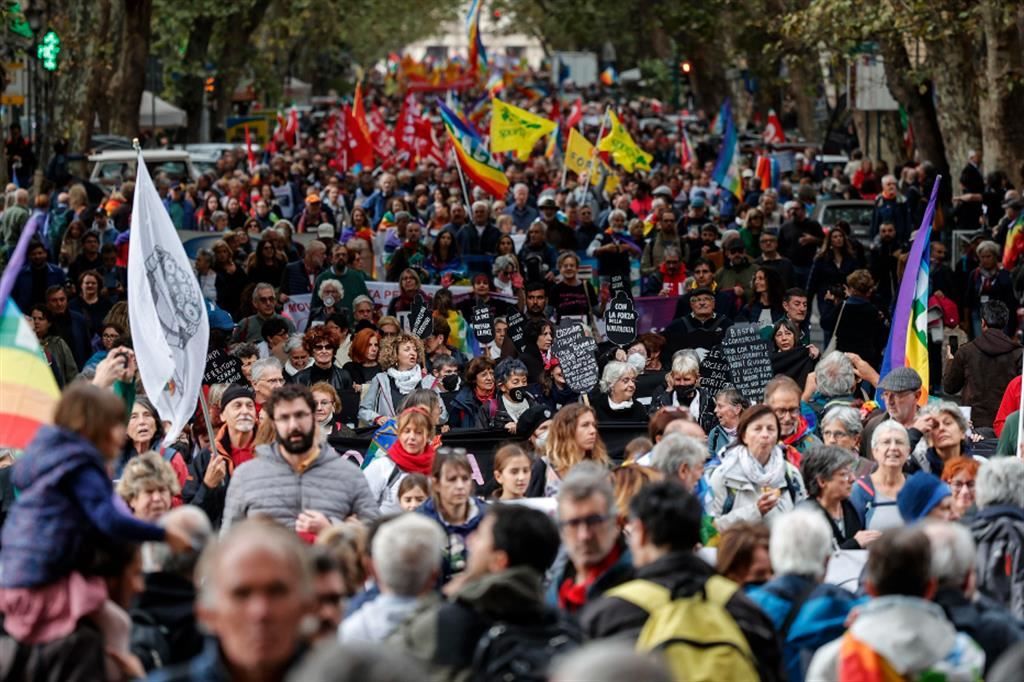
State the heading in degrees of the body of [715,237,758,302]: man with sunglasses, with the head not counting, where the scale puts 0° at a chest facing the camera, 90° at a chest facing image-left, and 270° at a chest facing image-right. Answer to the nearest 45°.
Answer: approximately 0°

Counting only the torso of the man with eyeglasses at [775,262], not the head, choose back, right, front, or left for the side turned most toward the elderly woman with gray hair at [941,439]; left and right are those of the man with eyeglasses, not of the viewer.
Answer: front

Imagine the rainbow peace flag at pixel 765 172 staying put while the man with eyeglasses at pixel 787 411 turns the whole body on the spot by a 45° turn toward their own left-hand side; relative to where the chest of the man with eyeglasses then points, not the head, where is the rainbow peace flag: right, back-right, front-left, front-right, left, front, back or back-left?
back-left

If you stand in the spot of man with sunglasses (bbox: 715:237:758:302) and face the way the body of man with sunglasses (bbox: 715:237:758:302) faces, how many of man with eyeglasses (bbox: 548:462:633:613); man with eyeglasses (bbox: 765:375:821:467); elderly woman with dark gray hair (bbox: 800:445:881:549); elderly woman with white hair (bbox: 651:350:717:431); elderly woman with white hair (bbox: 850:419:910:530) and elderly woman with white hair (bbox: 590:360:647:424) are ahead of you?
6

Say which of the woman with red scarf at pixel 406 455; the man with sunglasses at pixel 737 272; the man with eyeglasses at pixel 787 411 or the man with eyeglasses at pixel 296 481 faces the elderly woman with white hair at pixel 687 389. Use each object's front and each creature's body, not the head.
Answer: the man with sunglasses at pixel 737 272

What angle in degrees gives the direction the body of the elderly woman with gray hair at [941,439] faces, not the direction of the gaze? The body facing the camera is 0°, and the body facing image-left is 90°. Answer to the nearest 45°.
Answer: approximately 45°

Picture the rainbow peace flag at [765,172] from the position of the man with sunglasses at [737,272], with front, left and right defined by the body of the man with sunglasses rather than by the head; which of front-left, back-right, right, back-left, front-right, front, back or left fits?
back

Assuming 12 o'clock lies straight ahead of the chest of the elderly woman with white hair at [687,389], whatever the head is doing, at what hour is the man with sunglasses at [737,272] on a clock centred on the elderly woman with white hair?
The man with sunglasses is roughly at 6 o'clock from the elderly woman with white hair.
